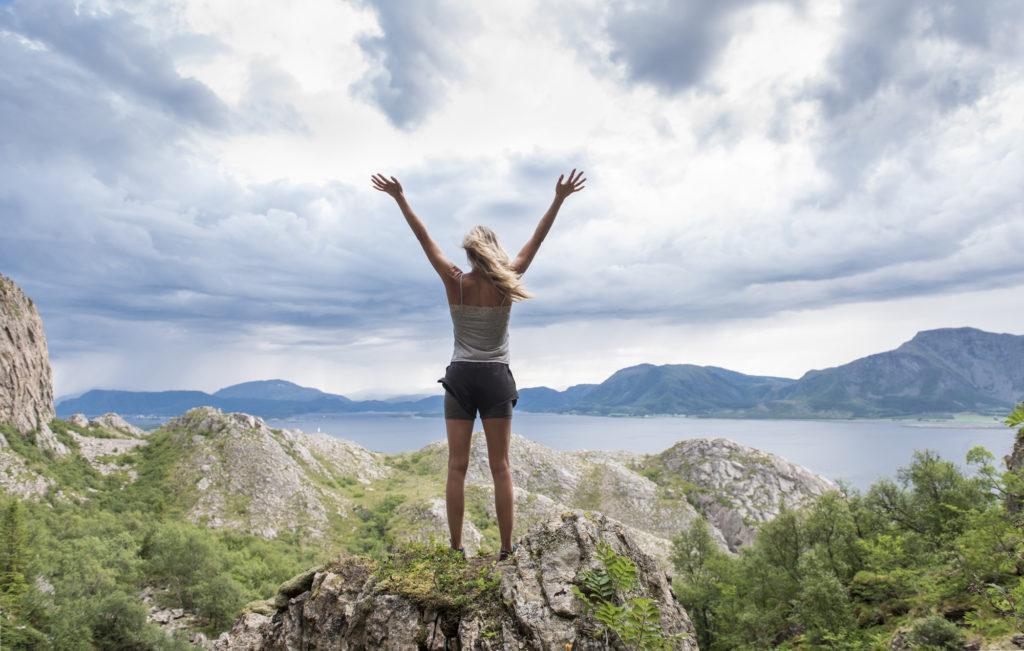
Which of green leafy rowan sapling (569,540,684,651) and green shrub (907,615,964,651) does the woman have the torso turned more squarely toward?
the green shrub

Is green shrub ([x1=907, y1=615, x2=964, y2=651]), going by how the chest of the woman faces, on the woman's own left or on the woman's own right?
on the woman's own right

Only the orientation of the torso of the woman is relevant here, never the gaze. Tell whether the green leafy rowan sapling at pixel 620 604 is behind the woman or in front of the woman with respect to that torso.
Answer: behind

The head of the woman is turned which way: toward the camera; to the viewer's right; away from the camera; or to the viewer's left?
away from the camera

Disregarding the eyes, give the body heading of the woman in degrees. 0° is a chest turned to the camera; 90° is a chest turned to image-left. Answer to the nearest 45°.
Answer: approximately 180°

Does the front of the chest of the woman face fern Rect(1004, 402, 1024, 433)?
no

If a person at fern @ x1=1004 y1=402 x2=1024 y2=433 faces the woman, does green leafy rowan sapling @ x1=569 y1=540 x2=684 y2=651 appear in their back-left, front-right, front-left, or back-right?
front-left
